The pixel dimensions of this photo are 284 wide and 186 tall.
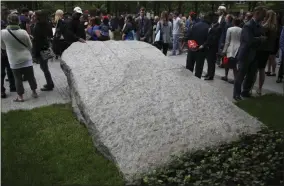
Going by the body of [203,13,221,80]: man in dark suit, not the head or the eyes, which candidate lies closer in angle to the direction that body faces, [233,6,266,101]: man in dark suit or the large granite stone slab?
the large granite stone slab

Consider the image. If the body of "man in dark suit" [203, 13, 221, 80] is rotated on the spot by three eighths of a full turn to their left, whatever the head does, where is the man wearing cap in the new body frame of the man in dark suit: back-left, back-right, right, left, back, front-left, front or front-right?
back-right

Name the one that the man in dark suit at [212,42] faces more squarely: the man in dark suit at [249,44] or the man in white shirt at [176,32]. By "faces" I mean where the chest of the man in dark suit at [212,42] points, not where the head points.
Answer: the man in white shirt

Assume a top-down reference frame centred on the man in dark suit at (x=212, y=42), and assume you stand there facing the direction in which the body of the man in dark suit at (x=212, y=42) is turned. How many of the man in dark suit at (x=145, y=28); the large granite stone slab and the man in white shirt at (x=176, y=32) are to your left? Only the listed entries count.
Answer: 1

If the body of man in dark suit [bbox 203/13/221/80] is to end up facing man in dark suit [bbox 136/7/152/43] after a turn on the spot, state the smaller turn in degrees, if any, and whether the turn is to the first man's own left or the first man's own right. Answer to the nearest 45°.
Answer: approximately 45° to the first man's own right

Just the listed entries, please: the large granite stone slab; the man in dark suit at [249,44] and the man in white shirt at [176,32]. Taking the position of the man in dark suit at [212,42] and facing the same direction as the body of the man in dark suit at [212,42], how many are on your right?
1

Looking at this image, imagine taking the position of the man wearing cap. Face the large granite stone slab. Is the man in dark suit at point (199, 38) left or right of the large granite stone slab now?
left

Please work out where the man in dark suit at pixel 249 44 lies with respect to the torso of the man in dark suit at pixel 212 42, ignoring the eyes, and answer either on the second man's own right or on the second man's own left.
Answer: on the second man's own left

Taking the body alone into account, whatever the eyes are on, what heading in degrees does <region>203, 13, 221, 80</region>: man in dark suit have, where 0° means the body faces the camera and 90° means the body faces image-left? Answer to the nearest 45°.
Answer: approximately 90°

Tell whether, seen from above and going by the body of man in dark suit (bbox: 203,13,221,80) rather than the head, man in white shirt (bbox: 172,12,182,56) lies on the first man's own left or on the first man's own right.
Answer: on the first man's own right

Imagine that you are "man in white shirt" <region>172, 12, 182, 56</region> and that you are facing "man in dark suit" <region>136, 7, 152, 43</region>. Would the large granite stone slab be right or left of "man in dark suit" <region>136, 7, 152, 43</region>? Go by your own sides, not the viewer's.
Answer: left
